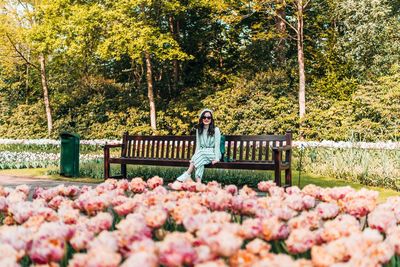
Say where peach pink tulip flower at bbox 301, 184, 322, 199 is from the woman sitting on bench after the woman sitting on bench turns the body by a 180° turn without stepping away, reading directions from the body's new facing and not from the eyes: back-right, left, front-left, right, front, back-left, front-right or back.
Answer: back-right

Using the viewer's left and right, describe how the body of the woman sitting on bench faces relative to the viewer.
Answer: facing the viewer and to the left of the viewer

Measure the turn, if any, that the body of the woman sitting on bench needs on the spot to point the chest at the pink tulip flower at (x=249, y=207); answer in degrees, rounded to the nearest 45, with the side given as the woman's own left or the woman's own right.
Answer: approximately 45° to the woman's own left

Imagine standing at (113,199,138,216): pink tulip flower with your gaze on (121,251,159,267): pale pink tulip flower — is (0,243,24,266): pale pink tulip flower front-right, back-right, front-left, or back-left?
front-right

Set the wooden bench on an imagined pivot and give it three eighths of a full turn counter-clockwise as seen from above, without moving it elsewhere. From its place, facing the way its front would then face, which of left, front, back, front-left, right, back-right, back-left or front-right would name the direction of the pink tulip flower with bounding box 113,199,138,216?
right

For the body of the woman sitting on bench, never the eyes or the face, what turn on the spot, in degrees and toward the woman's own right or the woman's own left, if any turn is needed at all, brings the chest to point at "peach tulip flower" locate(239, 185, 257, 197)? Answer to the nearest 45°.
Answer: approximately 45° to the woman's own left

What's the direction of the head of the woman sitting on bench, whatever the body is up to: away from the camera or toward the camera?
toward the camera

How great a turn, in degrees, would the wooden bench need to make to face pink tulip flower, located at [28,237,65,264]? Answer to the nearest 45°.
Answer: approximately 45° to its left

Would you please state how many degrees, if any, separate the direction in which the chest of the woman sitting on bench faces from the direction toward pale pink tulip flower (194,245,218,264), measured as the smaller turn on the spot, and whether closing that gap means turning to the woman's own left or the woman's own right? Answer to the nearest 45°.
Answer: approximately 45° to the woman's own left

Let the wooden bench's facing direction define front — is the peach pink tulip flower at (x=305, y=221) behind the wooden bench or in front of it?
in front

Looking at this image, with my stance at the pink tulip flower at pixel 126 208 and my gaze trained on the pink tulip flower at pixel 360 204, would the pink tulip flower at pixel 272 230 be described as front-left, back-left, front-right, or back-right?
front-right

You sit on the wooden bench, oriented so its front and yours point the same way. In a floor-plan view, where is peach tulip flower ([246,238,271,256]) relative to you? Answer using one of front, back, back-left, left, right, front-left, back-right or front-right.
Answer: front-left

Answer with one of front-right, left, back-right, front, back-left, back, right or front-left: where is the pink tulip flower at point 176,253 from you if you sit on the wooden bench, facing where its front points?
front-left

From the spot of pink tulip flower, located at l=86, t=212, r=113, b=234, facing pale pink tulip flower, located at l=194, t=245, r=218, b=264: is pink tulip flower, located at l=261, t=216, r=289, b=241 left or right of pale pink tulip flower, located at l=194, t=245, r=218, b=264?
left

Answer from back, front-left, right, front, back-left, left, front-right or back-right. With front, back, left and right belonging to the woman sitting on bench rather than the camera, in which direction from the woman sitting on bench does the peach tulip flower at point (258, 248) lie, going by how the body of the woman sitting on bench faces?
front-left

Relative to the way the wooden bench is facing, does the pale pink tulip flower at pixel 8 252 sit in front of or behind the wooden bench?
in front

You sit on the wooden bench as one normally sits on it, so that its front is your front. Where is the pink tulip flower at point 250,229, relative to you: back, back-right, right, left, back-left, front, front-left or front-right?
front-left

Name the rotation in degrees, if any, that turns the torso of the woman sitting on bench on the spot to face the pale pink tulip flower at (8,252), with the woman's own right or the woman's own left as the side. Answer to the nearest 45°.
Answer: approximately 45° to the woman's own left

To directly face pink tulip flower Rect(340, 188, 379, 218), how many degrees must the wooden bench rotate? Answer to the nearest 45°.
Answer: approximately 45° to its left

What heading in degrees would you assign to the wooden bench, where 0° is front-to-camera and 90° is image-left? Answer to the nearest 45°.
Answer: approximately 45°
